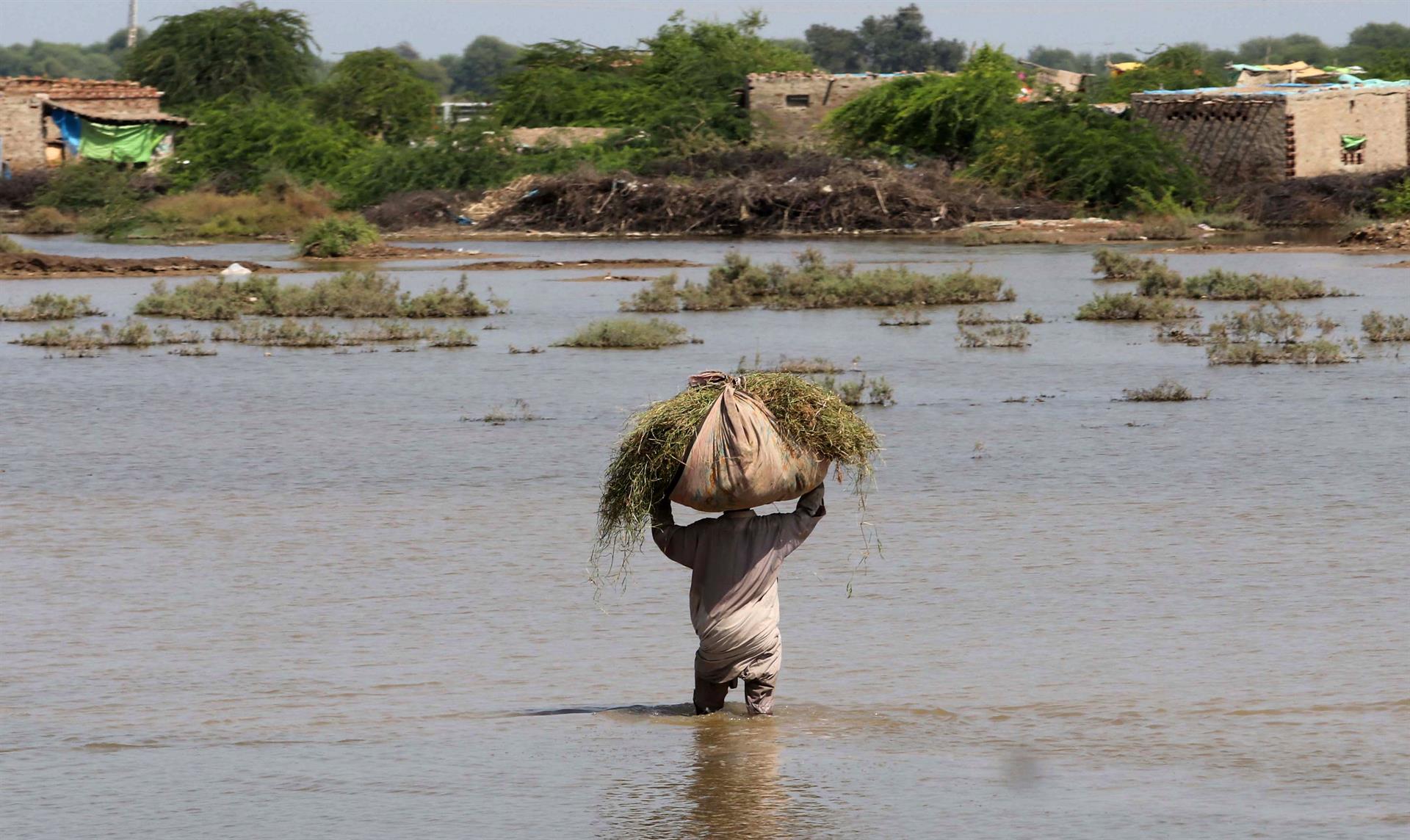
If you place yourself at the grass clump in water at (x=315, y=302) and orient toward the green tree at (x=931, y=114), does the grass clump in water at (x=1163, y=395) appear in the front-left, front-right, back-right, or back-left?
back-right

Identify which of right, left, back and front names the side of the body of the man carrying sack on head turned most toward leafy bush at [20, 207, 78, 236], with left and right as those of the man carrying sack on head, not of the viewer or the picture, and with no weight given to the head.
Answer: front

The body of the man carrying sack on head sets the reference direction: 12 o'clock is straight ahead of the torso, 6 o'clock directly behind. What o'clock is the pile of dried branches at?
The pile of dried branches is roughly at 12 o'clock from the man carrying sack on head.

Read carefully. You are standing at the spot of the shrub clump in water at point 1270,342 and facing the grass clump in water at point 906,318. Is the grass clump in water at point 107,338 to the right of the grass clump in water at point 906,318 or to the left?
left

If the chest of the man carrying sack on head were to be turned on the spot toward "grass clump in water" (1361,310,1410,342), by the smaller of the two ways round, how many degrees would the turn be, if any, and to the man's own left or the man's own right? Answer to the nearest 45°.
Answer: approximately 45° to the man's own right

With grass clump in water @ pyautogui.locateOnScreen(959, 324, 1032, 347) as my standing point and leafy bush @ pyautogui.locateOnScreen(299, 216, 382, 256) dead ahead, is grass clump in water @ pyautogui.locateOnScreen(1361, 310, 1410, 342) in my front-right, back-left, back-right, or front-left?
back-right

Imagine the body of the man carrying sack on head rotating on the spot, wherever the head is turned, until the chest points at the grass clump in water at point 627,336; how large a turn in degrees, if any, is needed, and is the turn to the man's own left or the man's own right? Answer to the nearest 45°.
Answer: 0° — they already face it

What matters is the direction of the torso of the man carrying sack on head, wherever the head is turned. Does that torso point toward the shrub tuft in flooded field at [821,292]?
yes

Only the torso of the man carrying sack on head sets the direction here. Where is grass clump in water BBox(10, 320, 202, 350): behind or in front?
in front

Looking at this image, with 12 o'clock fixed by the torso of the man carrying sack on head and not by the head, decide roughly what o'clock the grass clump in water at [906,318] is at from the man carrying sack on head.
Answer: The grass clump in water is roughly at 12 o'clock from the man carrying sack on head.

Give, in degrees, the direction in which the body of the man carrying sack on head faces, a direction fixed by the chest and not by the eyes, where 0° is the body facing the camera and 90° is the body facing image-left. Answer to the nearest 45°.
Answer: approximately 180°

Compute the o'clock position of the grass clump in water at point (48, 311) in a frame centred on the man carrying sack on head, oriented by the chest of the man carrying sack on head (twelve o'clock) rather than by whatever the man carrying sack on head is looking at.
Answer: The grass clump in water is roughly at 11 o'clock from the man carrying sack on head.
